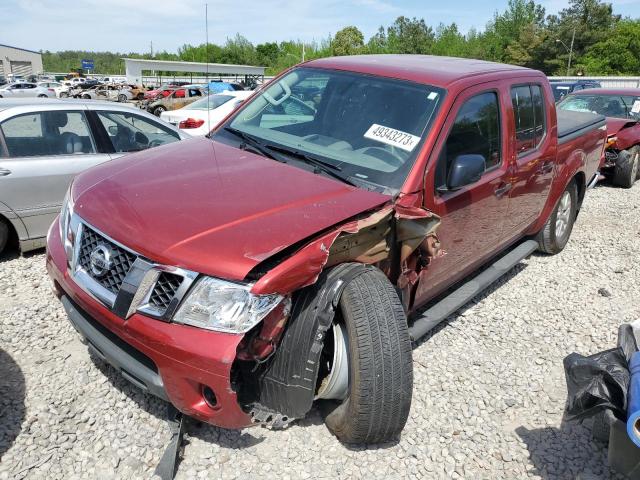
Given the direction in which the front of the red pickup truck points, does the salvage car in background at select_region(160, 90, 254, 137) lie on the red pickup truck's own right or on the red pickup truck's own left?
on the red pickup truck's own right

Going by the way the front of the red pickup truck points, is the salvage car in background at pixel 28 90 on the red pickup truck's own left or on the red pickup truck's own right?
on the red pickup truck's own right

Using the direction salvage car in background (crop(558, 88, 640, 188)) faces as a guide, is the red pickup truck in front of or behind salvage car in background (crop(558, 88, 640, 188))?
in front

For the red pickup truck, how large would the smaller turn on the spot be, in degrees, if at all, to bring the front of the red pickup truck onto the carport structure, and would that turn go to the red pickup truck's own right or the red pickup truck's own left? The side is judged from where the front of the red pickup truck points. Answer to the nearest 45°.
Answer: approximately 135° to the red pickup truck's own right

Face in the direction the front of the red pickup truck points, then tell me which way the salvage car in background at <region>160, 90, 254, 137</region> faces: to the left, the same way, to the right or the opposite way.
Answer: the opposite way

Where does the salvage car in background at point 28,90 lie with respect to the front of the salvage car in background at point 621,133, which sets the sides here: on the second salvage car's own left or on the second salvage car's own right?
on the second salvage car's own right

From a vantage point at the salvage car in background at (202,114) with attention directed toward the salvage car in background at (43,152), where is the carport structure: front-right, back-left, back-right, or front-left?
back-right

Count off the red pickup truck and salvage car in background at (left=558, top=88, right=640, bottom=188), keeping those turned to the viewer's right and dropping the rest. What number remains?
0

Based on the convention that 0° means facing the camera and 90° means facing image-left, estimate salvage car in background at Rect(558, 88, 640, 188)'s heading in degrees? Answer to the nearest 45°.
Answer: approximately 45°

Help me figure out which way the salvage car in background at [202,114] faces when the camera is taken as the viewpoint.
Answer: facing away from the viewer and to the right of the viewer

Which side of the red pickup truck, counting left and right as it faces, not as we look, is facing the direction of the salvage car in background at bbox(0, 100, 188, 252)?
right

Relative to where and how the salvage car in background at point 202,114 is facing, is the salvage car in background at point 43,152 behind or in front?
behind

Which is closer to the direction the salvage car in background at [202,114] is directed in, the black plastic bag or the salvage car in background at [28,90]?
the salvage car in background

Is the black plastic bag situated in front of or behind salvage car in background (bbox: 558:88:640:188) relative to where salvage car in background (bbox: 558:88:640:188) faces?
in front

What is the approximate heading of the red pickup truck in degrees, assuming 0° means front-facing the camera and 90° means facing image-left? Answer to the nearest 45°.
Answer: approximately 45°
